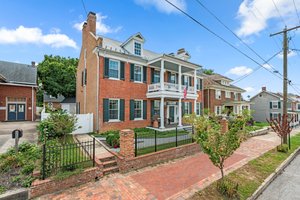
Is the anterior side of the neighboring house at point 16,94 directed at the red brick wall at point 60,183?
yes

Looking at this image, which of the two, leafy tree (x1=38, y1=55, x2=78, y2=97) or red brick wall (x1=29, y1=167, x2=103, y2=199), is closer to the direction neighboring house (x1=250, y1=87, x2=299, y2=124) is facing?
the red brick wall

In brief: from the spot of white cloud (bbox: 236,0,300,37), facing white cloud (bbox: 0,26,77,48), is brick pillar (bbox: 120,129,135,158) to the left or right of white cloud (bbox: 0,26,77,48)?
left

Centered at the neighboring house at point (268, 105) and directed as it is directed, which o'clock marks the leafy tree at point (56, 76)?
The leafy tree is roughly at 3 o'clock from the neighboring house.

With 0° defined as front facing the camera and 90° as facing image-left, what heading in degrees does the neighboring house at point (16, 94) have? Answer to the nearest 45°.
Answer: approximately 0°
